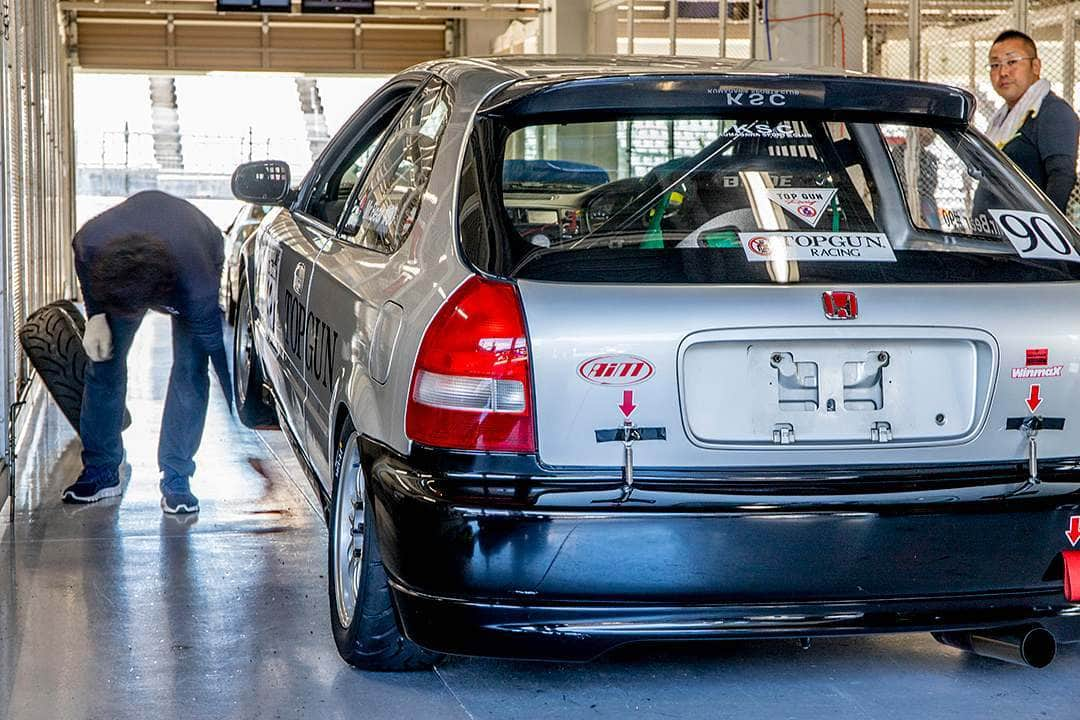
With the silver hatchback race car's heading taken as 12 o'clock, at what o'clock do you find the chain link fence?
The chain link fence is roughly at 2 o'clock from the silver hatchback race car.

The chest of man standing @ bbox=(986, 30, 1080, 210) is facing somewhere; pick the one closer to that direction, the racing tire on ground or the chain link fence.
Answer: the racing tire on ground

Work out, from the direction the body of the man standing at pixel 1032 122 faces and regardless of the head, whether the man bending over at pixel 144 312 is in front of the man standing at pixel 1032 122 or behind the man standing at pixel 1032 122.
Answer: in front

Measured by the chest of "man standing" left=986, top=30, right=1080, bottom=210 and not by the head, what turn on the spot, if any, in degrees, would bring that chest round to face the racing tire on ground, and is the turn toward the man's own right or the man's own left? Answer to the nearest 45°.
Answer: approximately 45° to the man's own right

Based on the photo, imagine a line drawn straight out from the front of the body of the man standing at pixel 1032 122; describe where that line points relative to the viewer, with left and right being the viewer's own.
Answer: facing the viewer and to the left of the viewer

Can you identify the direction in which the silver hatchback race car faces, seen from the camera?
facing away from the viewer and to the left of the viewer

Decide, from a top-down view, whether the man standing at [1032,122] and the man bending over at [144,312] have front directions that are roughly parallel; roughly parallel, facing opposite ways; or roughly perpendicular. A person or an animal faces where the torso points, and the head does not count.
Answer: roughly perpendicular

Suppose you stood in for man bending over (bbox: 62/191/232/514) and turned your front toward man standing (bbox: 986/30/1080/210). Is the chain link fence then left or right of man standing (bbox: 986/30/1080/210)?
left

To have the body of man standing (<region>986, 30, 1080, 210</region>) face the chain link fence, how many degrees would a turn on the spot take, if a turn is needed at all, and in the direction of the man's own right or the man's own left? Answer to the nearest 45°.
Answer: approximately 135° to the man's own right
